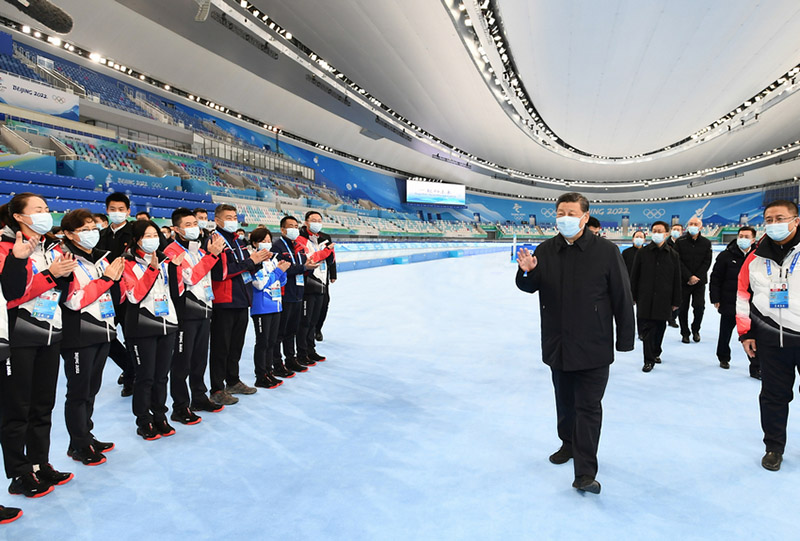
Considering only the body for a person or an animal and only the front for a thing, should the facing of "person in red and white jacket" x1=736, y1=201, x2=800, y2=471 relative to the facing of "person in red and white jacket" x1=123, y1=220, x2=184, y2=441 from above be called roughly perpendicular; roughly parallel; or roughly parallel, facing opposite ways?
roughly perpendicular

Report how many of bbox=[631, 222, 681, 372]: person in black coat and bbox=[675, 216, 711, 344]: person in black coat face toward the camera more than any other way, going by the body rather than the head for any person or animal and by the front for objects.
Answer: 2

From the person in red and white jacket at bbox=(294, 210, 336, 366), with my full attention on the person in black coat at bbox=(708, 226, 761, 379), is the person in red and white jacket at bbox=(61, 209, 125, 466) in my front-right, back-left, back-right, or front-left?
back-right

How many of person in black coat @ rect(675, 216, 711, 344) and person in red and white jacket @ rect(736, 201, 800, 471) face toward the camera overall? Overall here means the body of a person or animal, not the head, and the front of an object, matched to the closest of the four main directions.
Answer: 2

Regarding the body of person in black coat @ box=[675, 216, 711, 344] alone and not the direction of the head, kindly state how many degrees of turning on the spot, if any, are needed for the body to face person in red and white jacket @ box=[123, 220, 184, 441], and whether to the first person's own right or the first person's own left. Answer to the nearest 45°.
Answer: approximately 45° to the first person's own right

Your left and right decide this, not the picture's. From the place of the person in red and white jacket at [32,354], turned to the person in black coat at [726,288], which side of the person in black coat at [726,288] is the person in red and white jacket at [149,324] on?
left

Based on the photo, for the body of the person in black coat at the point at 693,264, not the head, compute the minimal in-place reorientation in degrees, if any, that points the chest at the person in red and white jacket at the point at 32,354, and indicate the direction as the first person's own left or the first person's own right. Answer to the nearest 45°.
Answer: approximately 45° to the first person's own right

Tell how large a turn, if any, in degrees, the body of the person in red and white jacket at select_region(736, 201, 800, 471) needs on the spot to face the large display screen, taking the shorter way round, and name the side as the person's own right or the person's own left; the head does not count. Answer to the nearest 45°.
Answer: approximately 135° to the person's own right

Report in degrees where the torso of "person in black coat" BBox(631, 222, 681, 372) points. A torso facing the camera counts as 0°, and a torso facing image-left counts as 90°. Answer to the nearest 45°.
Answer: approximately 0°
